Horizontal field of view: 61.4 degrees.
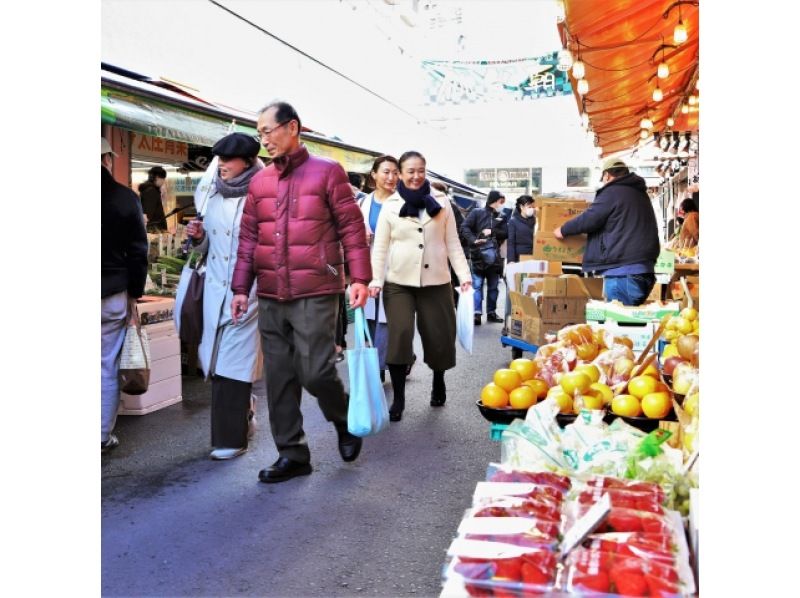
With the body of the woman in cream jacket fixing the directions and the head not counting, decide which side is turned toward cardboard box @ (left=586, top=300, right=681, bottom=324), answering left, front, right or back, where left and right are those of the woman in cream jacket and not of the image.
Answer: left

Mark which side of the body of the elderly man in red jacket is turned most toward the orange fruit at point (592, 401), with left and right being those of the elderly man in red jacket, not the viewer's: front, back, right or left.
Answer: left

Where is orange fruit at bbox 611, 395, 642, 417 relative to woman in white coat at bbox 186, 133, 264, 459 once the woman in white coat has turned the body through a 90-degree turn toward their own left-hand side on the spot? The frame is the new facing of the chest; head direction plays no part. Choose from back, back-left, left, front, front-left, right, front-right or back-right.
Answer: front

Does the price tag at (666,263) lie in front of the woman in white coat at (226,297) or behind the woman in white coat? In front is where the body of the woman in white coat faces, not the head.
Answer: behind

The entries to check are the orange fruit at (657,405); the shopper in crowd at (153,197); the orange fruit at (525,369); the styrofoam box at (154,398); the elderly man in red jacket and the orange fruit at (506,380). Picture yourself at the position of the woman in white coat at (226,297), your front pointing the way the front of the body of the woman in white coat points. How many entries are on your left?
4

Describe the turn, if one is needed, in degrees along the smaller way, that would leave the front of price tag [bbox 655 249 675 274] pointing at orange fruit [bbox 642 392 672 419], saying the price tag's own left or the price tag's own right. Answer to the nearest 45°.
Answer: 0° — it already faces it
